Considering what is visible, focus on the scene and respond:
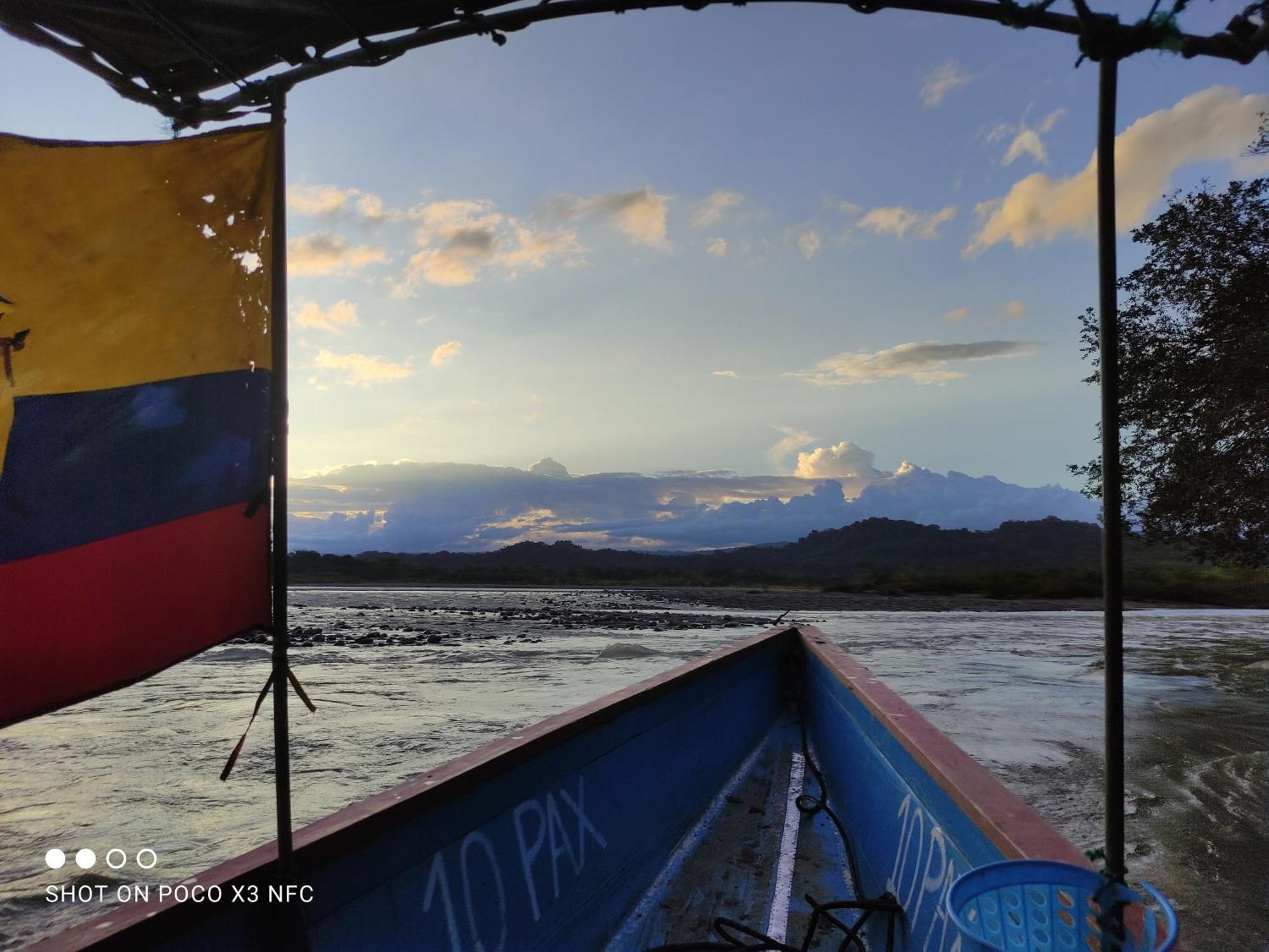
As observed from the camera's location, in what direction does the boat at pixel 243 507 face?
facing away from the viewer
